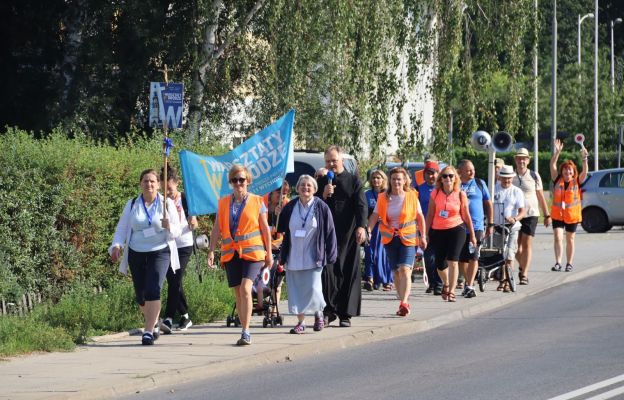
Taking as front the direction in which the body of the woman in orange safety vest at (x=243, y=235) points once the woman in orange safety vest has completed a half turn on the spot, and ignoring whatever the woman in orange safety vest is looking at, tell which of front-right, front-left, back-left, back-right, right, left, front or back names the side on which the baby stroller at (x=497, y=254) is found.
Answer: front-right

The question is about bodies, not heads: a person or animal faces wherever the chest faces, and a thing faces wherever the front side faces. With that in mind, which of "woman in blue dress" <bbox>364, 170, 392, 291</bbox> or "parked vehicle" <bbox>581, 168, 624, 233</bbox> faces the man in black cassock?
the woman in blue dress

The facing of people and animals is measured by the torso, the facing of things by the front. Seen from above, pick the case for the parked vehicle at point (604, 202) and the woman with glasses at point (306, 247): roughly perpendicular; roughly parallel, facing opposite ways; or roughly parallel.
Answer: roughly perpendicular

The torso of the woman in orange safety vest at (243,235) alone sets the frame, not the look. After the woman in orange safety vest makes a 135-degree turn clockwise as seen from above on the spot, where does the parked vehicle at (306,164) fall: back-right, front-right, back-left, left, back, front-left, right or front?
front-right

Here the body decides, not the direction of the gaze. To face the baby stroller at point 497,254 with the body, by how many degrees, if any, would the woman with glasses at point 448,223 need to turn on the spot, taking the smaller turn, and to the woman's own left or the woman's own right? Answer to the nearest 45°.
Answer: approximately 135° to the woman's own left

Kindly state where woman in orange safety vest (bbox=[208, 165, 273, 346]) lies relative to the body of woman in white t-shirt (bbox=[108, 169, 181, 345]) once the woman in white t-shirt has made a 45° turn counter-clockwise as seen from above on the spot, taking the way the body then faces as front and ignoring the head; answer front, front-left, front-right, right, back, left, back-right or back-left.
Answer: front-left
